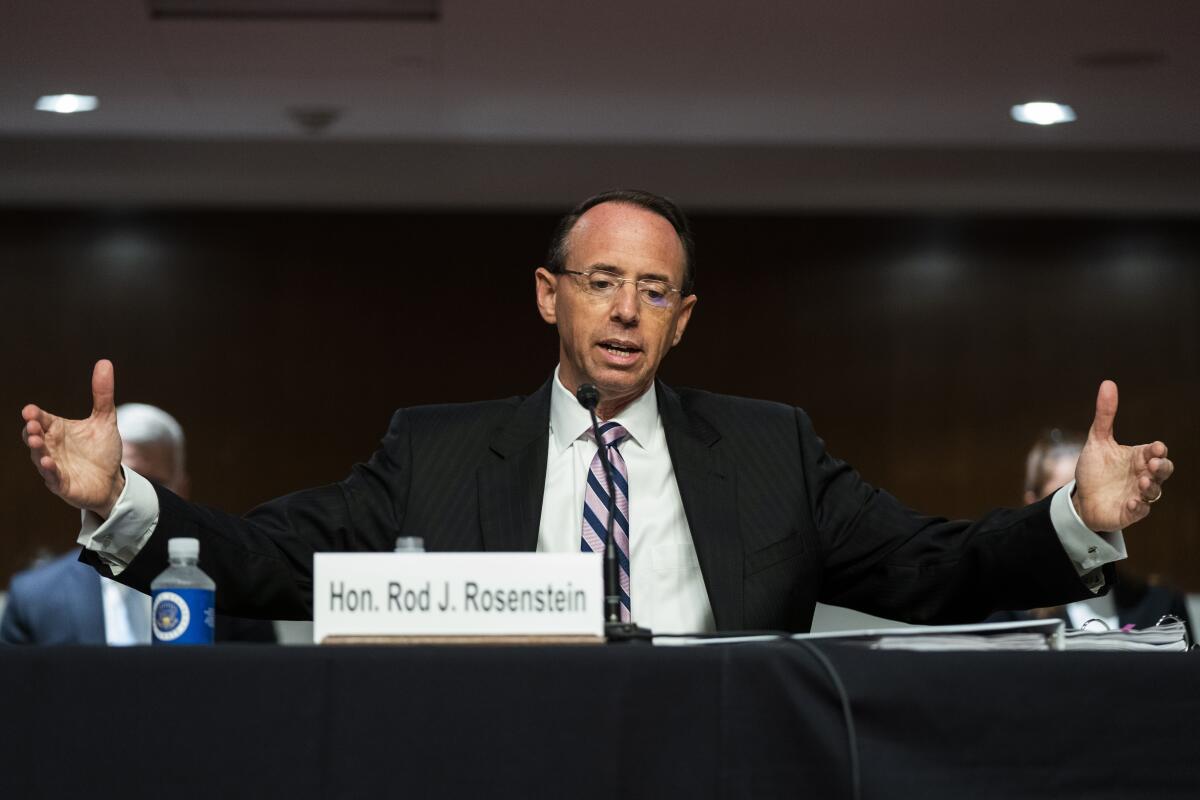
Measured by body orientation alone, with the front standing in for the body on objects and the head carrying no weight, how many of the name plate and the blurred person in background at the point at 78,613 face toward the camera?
2

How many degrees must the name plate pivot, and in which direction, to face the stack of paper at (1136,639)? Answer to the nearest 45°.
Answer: approximately 90° to its left

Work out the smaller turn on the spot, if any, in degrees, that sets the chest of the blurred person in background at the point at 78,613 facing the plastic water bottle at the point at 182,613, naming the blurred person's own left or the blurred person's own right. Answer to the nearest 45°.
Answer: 0° — they already face it

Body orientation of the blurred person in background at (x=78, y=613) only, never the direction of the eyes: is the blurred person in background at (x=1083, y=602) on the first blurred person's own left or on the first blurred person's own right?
on the first blurred person's own left

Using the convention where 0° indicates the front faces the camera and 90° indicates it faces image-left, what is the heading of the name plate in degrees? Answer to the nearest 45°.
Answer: approximately 0°

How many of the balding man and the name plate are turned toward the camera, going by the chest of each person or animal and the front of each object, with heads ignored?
2

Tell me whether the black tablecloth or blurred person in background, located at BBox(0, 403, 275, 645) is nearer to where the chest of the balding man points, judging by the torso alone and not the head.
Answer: the black tablecloth
